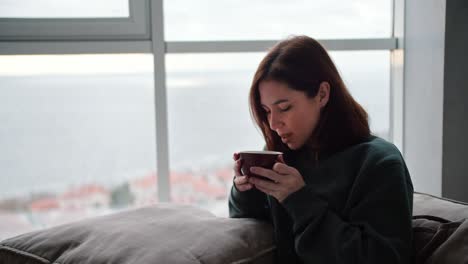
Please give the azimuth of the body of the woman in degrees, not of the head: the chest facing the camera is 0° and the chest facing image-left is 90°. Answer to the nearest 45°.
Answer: approximately 45°

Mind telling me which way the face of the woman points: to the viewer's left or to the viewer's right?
to the viewer's left
